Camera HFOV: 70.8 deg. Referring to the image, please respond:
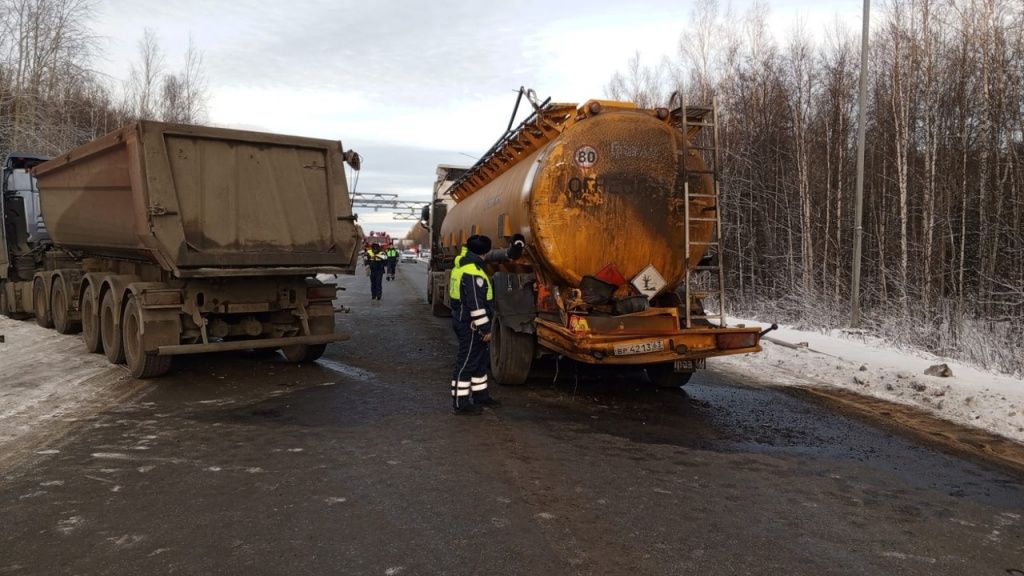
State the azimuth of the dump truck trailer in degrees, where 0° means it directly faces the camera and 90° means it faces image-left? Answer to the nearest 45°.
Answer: approximately 135°

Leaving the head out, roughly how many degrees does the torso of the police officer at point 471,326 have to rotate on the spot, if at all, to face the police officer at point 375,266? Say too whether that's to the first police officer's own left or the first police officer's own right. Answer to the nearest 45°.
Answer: approximately 90° to the first police officer's own left

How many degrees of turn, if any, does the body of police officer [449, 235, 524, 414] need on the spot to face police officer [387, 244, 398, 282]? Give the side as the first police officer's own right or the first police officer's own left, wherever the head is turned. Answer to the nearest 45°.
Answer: approximately 90° to the first police officer's own left

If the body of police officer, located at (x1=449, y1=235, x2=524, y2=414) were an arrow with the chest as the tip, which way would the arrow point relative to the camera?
to the viewer's right

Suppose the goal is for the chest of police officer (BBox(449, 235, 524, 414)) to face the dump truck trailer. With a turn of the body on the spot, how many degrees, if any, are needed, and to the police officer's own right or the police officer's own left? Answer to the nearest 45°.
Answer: approximately 135° to the police officer's own left

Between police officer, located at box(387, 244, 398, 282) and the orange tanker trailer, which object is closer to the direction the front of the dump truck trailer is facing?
the police officer
